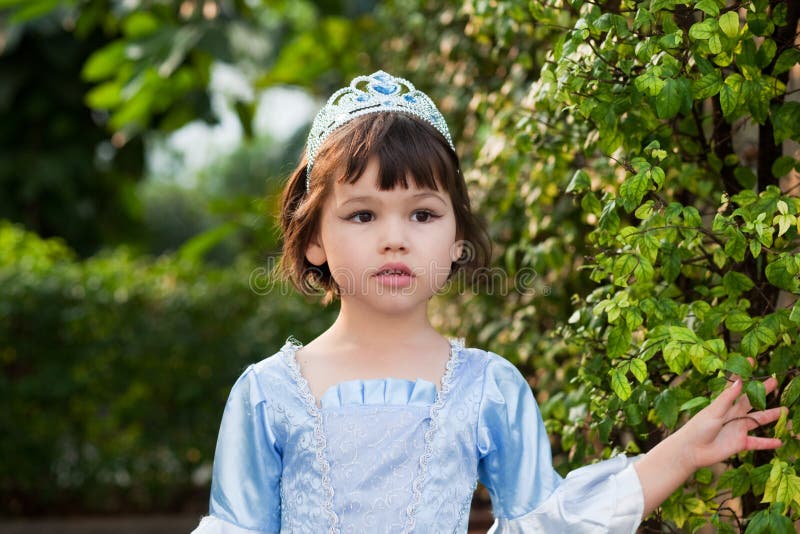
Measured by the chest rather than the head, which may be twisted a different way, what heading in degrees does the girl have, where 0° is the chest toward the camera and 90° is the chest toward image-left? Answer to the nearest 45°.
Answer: approximately 0°
